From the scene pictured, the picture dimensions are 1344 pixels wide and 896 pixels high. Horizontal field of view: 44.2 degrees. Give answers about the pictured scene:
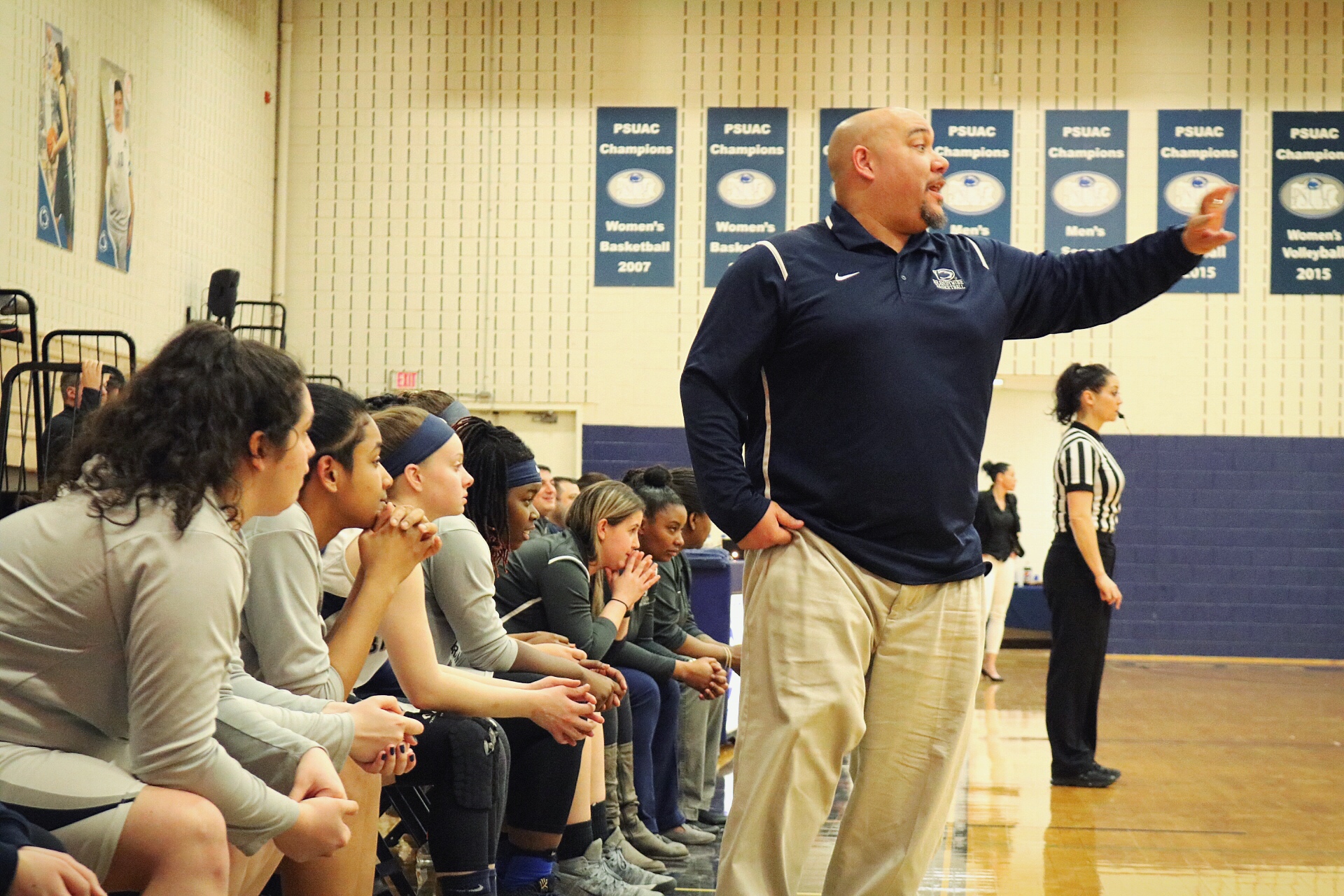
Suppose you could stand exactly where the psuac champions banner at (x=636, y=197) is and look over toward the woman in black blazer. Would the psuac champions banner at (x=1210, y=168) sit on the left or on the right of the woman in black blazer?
left

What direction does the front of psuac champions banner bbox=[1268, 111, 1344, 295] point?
toward the camera

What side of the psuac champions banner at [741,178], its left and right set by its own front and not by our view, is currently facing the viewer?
front

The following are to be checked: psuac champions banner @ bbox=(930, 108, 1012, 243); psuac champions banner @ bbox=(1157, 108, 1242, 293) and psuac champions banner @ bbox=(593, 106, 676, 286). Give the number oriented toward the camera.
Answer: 3

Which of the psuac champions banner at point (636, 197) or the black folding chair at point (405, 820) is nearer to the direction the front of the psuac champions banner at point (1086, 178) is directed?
the black folding chair

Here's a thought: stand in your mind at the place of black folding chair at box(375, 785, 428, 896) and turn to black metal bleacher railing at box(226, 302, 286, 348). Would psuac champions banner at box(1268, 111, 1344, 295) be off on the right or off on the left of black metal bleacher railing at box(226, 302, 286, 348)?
right

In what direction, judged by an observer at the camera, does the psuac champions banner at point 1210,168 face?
facing the viewer

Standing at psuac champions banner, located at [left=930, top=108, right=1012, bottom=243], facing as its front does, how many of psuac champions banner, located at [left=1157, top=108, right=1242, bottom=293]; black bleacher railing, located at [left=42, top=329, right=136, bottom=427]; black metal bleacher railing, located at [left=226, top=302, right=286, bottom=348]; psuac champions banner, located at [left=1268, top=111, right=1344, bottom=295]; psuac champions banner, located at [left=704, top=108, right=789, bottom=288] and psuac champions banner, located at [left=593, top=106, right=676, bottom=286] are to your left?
2

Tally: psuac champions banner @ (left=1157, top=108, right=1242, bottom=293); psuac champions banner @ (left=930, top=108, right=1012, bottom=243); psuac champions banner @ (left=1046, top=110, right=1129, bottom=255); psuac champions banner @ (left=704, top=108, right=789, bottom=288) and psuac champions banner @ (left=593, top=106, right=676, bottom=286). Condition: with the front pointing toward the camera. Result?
5

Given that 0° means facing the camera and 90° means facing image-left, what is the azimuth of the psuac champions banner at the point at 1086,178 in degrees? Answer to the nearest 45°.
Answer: approximately 0°

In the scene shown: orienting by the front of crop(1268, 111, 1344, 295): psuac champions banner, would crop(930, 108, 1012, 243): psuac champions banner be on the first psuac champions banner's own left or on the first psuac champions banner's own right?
on the first psuac champions banner's own right

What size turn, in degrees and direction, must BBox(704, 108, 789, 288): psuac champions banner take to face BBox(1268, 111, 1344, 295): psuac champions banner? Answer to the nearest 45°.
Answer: approximately 90° to its left

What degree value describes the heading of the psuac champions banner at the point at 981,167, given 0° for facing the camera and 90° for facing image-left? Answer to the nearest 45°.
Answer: approximately 0°
